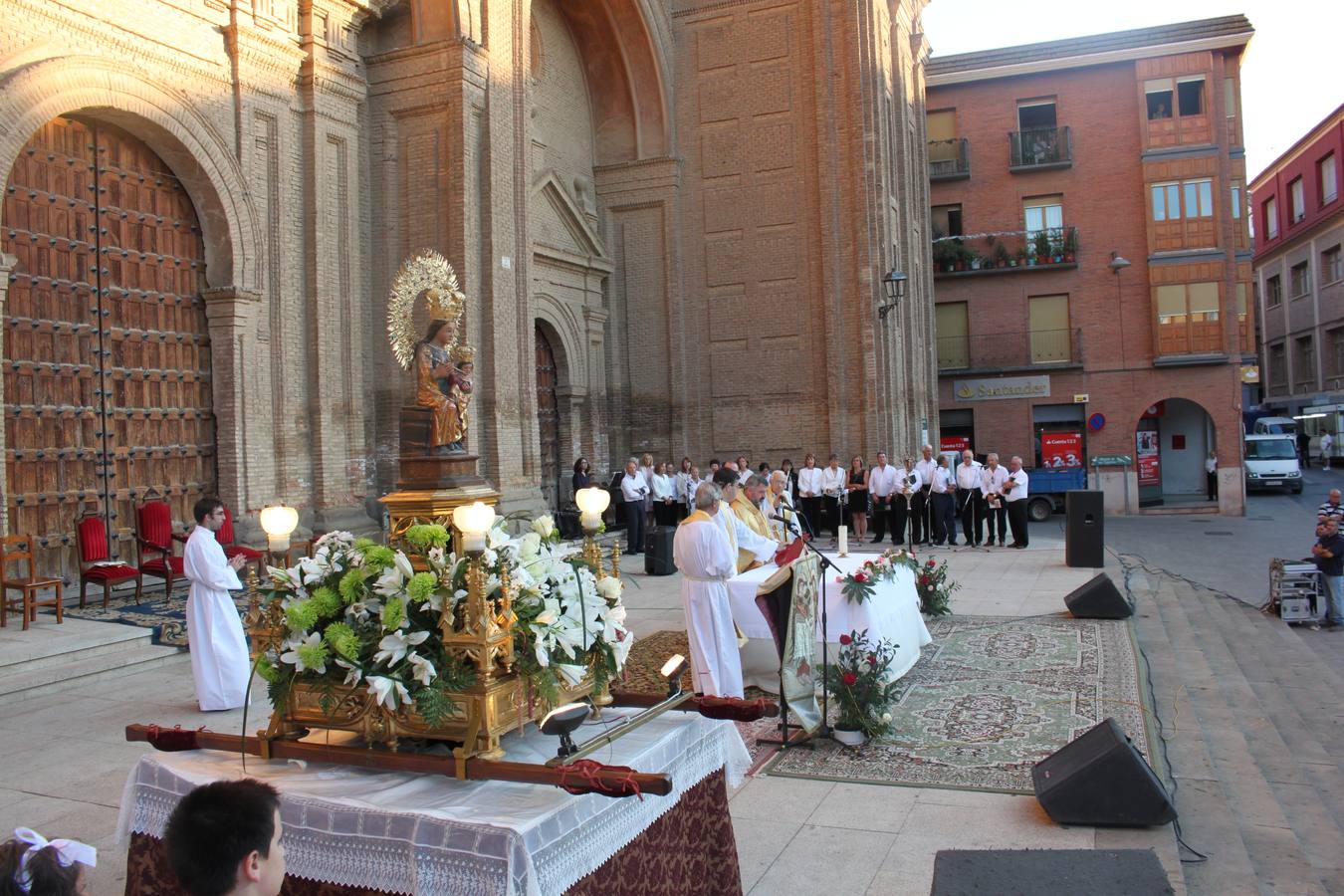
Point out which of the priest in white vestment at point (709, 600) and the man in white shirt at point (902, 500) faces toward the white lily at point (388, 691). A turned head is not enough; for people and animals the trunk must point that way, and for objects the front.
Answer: the man in white shirt

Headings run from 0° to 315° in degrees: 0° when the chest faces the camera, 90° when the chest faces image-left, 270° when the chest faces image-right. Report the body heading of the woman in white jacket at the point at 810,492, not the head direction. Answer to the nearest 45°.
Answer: approximately 0°

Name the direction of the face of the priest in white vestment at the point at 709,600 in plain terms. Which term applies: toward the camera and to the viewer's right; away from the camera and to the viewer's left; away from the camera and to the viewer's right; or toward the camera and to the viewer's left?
away from the camera and to the viewer's right

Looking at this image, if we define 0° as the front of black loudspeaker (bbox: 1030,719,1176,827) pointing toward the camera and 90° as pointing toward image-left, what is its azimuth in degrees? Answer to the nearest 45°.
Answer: approximately 90°

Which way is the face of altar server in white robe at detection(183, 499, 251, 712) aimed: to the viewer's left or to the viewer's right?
to the viewer's right

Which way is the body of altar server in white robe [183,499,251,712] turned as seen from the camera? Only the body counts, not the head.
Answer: to the viewer's right

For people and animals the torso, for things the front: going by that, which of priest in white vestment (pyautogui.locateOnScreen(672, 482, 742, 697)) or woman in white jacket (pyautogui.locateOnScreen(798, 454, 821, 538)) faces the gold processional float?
the woman in white jacket

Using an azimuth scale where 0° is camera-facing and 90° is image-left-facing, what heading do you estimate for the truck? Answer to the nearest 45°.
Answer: approximately 90°
